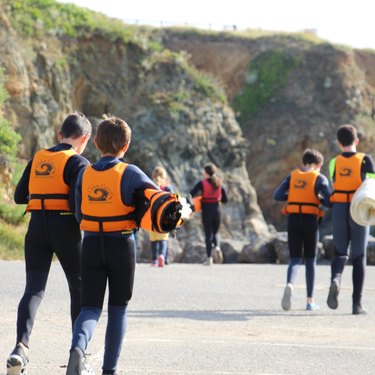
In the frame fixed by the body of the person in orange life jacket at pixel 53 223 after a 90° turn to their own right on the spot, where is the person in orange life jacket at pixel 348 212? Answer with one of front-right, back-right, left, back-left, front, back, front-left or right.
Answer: left

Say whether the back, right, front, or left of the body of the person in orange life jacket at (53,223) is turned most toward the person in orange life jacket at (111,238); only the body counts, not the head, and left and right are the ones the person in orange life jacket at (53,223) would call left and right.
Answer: right

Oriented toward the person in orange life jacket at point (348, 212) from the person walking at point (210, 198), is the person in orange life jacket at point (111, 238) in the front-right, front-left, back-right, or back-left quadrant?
front-right

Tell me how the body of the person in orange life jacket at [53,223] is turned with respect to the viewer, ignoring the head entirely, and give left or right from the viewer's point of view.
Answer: facing away from the viewer and to the right of the viewer

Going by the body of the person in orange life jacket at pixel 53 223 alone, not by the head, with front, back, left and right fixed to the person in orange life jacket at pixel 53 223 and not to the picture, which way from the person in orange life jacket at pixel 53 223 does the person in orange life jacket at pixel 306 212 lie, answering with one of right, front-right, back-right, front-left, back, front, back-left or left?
front

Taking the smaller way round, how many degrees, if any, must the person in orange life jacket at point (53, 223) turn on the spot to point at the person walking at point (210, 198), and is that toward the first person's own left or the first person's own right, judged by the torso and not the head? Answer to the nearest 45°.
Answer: approximately 45° to the first person's own left

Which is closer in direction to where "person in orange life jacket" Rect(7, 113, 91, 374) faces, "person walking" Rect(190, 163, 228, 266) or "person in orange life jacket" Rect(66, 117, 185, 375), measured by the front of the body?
the person walking

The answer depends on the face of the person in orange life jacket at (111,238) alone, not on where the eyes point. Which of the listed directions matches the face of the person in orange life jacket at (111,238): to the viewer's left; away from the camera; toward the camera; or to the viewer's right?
away from the camera

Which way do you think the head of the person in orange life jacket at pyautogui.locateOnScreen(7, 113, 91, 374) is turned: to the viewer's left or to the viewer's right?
to the viewer's right

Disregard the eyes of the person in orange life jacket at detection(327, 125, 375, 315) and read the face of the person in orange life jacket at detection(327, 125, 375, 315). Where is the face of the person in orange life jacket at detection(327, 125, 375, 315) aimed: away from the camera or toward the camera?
away from the camera
